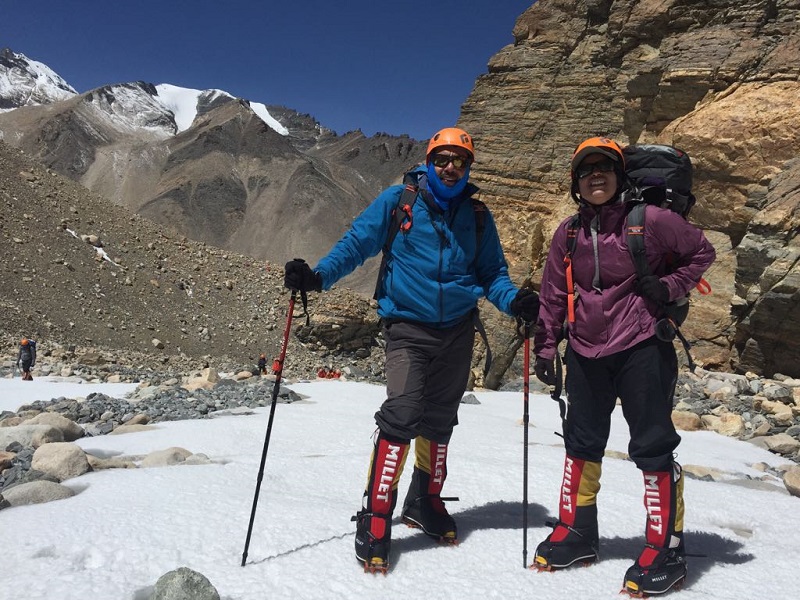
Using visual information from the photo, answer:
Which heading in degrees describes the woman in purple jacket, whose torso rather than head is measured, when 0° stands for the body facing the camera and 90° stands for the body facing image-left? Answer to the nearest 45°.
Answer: approximately 45°

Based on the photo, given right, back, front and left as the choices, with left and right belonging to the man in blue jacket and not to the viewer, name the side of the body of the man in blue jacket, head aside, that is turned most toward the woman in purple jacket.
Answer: left

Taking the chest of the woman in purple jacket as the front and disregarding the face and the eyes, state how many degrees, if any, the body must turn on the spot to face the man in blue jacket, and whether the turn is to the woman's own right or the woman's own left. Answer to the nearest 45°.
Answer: approximately 45° to the woman's own right

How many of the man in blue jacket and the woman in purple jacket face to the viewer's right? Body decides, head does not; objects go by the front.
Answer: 0

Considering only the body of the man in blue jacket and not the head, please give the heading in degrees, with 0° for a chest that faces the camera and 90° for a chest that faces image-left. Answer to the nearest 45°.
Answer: approximately 0°
